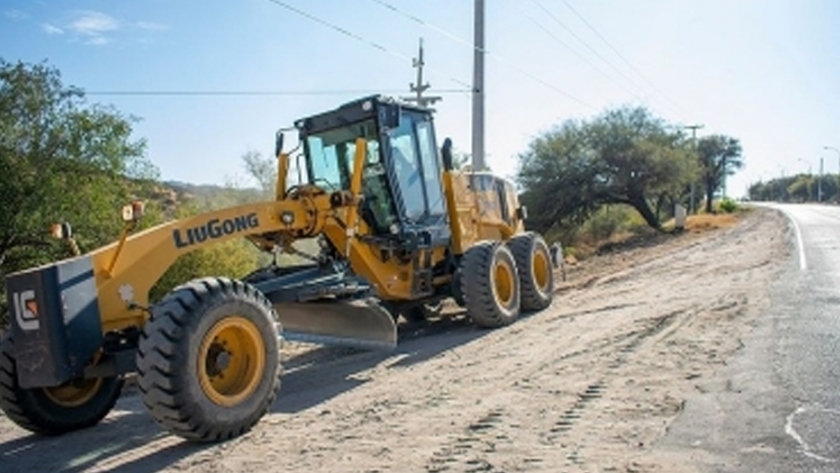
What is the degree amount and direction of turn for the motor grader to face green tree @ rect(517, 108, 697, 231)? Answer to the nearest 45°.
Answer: approximately 180°

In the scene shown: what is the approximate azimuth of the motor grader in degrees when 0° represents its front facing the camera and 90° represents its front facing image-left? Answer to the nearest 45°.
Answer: approximately 45°

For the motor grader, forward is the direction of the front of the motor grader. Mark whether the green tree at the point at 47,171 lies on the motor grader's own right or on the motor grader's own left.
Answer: on the motor grader's own right
